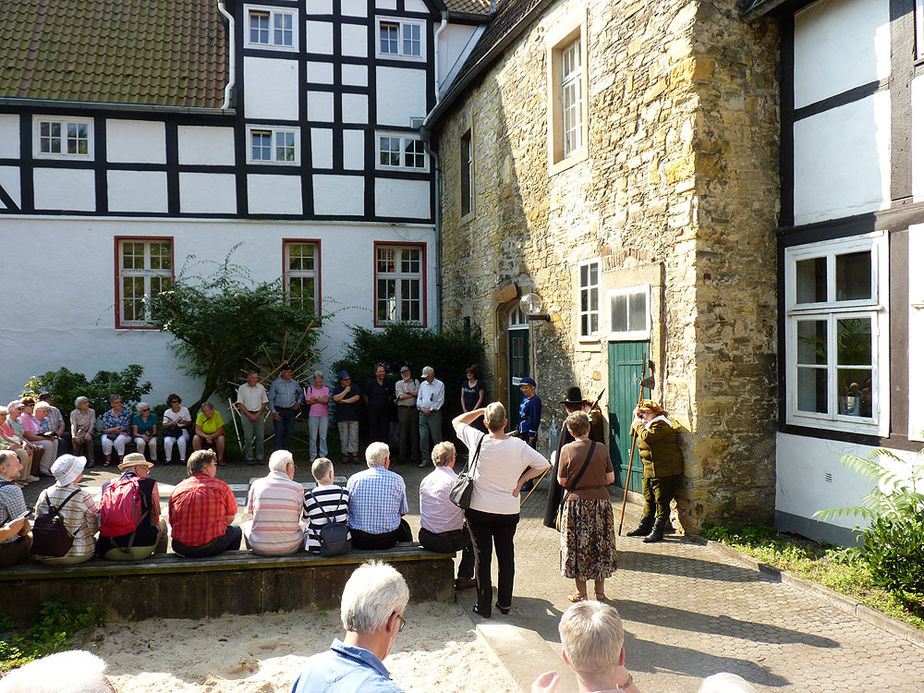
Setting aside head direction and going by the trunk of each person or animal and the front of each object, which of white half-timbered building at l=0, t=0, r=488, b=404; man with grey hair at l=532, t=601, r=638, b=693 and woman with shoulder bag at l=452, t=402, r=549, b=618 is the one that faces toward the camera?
the white half-timbered building

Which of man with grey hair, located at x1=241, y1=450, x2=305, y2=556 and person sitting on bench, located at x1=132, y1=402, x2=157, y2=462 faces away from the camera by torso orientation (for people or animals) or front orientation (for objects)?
the man with grey hair

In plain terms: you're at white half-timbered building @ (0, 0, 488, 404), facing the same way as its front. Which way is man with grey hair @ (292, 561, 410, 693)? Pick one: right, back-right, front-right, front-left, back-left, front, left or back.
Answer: front

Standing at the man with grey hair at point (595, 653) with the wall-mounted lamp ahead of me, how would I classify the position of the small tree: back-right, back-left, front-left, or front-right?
front-left

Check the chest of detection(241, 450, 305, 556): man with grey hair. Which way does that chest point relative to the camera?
away from the camera

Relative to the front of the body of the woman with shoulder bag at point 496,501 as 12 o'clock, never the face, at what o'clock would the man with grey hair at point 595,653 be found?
The man with grey hair is roughly at 6 o'clock from the woman with shoulder bag.

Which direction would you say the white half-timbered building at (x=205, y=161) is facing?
toward the camera

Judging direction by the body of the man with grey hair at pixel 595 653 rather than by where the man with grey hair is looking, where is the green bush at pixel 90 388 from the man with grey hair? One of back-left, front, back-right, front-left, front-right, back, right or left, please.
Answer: front-left

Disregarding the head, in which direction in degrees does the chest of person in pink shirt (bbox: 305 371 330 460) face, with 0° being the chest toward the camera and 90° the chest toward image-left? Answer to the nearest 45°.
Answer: approximately 0°

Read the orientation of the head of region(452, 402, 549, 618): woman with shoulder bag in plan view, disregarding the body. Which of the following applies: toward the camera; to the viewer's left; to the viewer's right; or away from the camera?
away from the camera

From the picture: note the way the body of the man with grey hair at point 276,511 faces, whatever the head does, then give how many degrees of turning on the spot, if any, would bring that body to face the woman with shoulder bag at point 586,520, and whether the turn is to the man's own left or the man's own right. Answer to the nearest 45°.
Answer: approximately 90° to the man's own right

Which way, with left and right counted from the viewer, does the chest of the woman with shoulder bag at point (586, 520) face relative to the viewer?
facing away from the viewer

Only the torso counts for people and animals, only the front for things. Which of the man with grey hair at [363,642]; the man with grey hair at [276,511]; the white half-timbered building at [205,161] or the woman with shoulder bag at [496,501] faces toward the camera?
the white half-timbered building

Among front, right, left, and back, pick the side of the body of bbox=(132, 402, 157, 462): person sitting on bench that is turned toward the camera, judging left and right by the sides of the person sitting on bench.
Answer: front

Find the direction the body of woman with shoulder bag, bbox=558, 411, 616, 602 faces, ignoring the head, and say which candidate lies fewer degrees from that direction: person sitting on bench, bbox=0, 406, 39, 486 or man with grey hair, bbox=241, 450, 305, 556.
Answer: the person sitting on bench

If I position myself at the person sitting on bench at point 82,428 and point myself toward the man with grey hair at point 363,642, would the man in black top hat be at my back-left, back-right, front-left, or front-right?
front-left

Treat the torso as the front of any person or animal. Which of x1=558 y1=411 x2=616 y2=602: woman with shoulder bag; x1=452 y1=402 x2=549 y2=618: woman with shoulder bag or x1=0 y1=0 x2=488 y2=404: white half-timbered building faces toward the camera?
the white half-timbered building

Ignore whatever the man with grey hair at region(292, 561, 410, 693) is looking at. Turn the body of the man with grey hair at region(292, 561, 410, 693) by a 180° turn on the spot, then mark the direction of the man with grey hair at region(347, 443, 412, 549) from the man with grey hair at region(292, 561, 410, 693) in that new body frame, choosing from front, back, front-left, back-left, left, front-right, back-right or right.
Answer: back-right

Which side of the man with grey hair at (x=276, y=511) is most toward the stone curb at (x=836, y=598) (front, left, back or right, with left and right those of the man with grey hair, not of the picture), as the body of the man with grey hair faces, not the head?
right

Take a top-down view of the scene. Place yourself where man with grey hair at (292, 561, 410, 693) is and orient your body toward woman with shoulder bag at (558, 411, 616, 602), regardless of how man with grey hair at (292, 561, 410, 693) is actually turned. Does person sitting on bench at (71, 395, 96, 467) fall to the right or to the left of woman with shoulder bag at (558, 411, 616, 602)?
left
